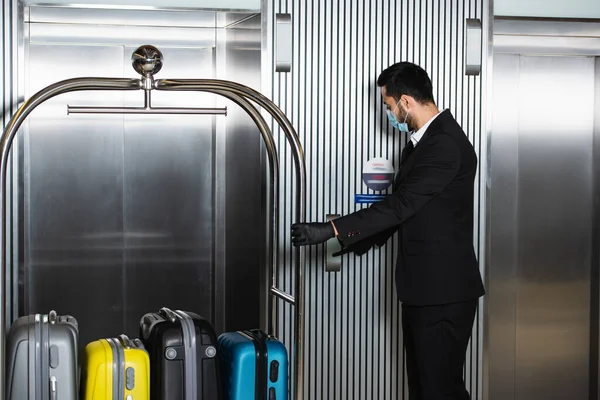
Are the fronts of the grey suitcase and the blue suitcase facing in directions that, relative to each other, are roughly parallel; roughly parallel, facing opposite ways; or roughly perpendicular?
roughly parallel

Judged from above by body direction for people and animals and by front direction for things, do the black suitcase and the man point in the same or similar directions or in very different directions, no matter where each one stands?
very different directions

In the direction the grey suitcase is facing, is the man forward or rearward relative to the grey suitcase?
rearward
